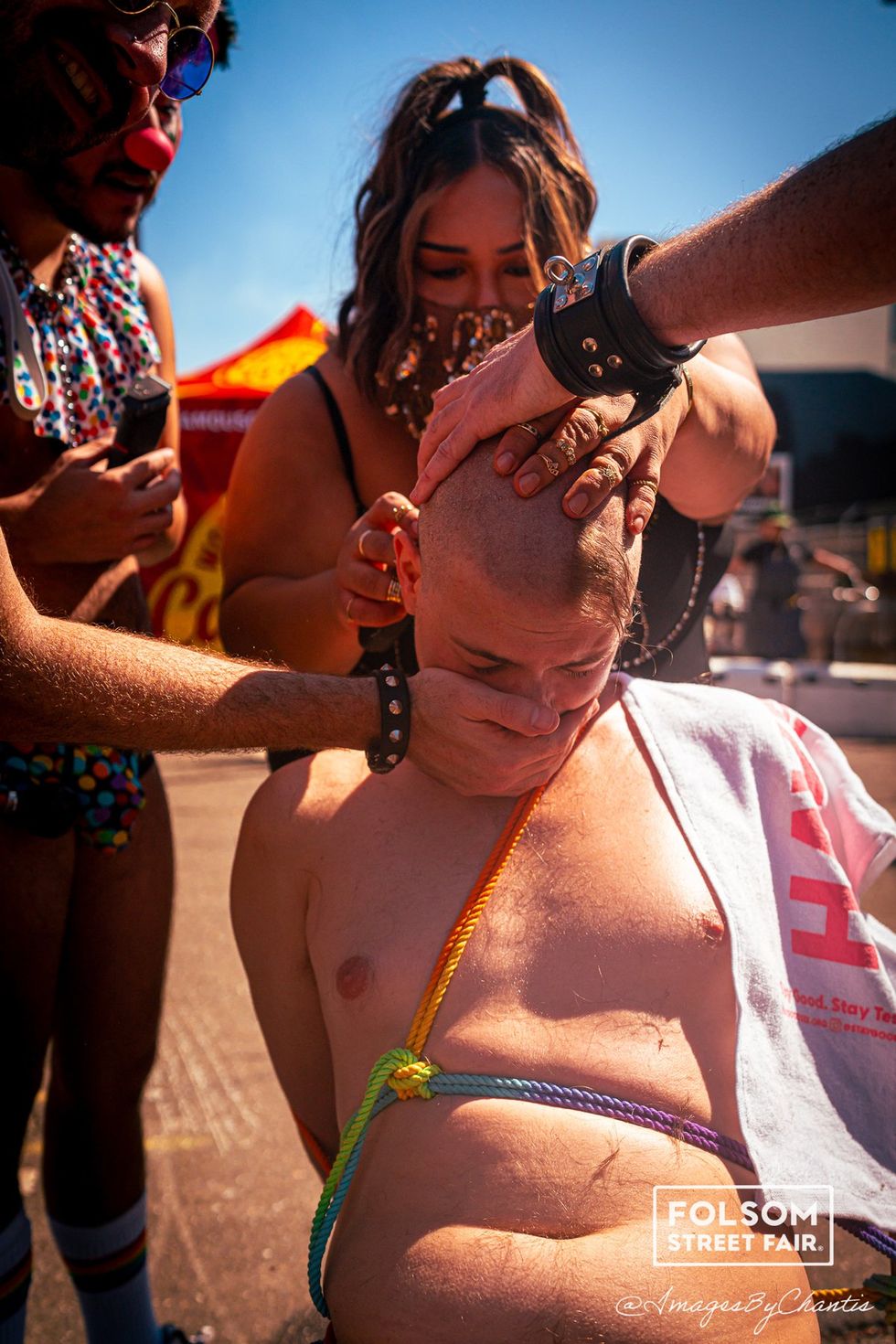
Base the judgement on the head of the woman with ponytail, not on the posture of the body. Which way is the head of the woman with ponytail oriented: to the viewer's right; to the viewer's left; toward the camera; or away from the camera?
toward the camera

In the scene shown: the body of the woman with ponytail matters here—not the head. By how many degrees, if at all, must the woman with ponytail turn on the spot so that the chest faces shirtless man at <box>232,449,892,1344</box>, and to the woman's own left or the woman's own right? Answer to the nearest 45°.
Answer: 0° — they already face them

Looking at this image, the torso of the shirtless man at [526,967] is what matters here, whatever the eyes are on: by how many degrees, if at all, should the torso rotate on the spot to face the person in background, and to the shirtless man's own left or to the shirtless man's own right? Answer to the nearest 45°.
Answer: approximately 180°

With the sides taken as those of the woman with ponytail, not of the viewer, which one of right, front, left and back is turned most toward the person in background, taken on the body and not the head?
back

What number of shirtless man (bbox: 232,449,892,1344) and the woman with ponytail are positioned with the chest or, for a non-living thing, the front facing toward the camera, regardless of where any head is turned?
2

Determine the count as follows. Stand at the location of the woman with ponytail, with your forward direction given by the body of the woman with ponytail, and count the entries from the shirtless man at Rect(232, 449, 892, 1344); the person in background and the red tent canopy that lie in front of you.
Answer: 1

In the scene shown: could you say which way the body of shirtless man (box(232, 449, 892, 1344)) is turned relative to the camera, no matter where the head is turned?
toward the camera

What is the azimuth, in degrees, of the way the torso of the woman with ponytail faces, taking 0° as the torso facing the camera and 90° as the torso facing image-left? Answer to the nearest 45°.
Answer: approximately 0°

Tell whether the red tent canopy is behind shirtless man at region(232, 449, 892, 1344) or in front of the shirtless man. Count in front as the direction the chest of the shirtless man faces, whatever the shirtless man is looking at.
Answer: behind

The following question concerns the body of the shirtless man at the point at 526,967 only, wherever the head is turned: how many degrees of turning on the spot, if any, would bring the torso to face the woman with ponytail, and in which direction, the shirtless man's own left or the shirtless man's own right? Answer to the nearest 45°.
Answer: approximately 180°

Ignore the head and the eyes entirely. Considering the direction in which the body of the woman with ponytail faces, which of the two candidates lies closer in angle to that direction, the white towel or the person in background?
the white towel
